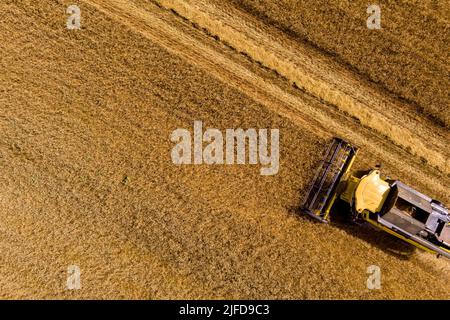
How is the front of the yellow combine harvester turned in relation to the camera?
facing away from the viewer and to the left of the viewer
